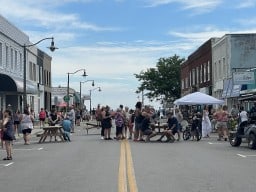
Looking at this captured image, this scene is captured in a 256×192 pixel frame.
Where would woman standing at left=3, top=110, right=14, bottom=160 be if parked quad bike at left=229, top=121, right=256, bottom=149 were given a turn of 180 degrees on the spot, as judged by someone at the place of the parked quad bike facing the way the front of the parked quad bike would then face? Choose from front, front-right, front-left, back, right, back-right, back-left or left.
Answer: back-right

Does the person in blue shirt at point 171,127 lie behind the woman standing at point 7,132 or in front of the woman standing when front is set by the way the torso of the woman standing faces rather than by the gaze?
behind

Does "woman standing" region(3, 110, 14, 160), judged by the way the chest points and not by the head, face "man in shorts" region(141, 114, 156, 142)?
no

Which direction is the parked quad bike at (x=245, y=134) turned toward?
to the viewer's left

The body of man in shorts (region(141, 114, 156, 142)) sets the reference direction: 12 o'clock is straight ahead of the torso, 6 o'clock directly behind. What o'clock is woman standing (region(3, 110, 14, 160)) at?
The woman standing is roughly at 4 o'clock from the man in shorts.

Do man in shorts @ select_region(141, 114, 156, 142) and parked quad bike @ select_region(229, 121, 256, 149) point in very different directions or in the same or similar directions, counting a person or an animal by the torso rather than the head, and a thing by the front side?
very different directions

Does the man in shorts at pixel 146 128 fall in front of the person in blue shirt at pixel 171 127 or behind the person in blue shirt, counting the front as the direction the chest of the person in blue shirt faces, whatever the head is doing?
in front

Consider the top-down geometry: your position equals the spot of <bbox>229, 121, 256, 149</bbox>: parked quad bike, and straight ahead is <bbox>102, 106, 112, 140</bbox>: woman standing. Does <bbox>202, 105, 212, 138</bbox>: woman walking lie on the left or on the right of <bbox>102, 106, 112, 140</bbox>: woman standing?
right
